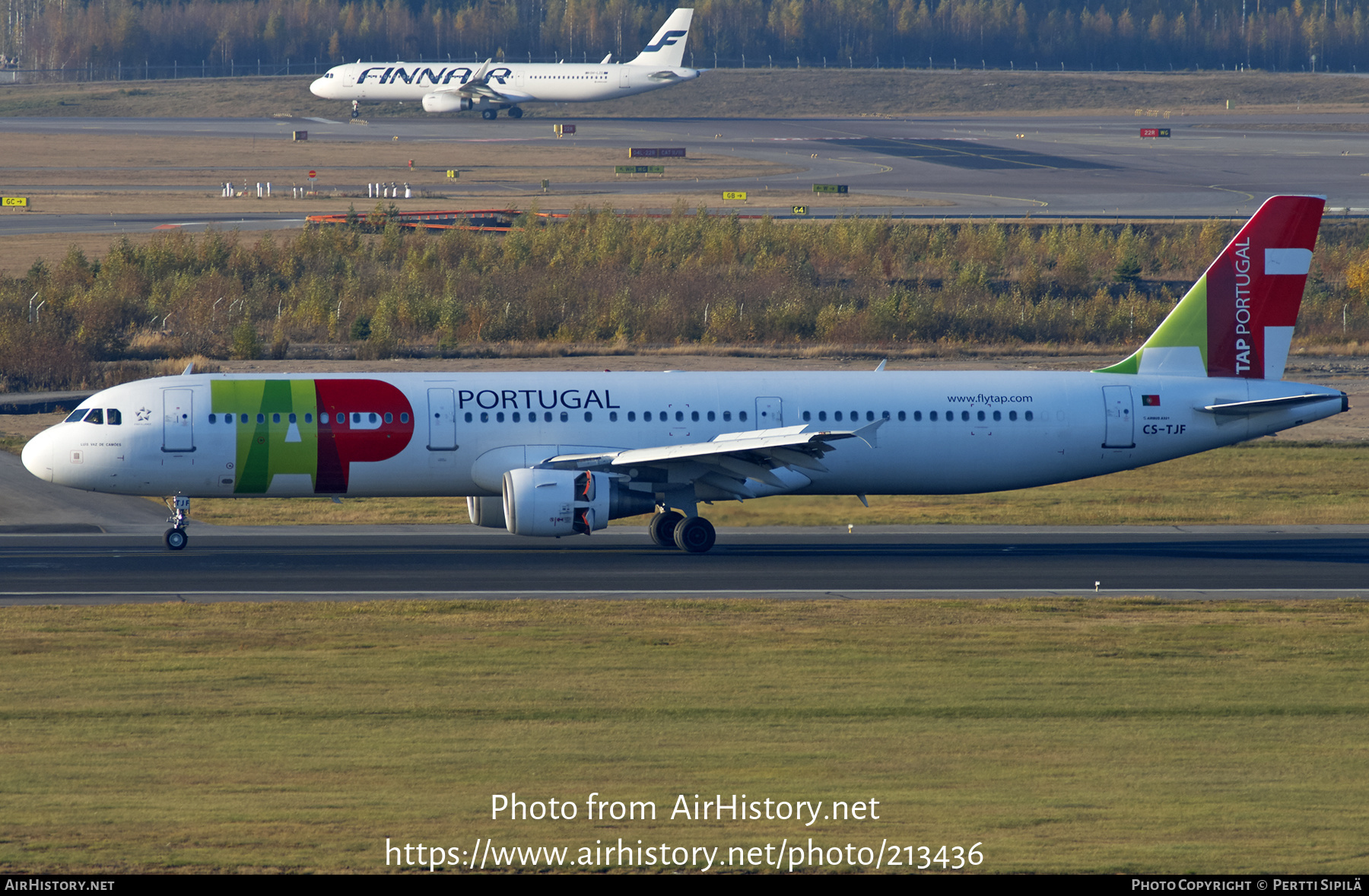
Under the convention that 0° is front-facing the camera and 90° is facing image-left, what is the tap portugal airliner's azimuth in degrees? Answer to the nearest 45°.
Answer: approximately 90°
